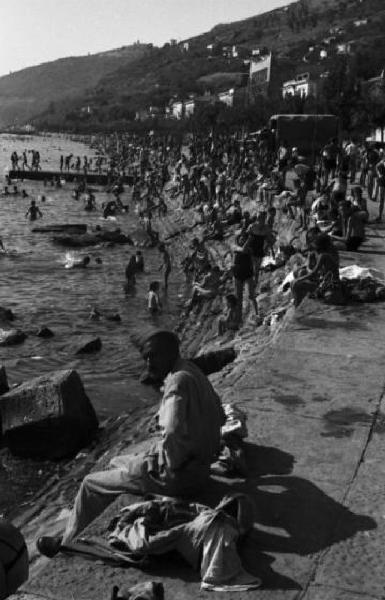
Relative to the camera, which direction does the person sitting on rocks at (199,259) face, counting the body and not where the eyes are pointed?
to the viewer's left

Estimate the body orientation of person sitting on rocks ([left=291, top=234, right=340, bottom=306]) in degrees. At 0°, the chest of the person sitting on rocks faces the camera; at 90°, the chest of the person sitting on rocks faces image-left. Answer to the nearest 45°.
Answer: approximately 90°

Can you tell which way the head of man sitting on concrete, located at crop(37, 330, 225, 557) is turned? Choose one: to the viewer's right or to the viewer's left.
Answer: to the viewer's left

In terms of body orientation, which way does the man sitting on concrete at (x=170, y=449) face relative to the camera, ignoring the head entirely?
to the viewer's left

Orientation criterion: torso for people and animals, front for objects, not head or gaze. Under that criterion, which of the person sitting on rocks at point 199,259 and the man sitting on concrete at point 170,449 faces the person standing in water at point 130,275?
the person sitting on rocks at point 199,259

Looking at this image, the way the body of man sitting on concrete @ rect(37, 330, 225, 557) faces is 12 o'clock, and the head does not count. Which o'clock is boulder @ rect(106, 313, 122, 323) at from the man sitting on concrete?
The boulder is roughly at 3 o'clock from the man sitting on concrete.

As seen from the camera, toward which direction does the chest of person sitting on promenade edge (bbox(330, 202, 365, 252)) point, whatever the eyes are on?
to the viewer's left

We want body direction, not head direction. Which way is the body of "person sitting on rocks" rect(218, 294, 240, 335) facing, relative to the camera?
to the viewer's left

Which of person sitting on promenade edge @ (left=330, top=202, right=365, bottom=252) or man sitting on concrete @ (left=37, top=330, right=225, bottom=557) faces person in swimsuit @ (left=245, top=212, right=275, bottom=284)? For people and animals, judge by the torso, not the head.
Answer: the person sitting on promenade edge

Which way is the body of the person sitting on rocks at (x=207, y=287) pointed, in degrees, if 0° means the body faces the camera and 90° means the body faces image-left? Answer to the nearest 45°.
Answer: approximately 90°
